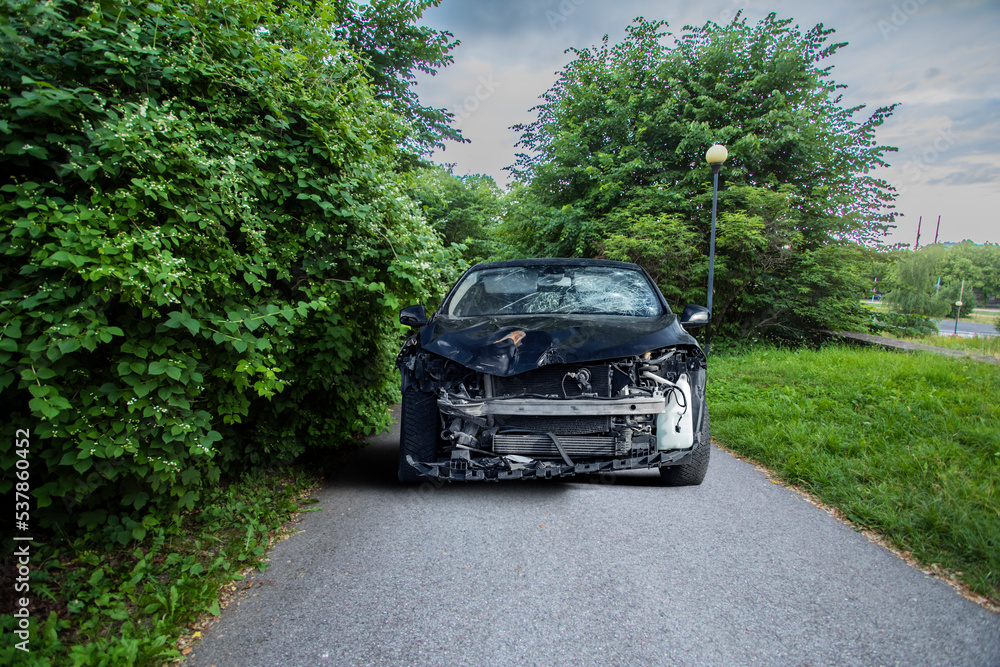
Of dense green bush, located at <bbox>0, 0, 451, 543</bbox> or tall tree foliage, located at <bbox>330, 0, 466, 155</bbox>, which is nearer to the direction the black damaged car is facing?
the dense green bush

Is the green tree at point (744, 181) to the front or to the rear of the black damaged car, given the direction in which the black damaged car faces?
to the rear

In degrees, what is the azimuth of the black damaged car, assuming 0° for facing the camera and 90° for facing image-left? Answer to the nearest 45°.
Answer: approximately 0°

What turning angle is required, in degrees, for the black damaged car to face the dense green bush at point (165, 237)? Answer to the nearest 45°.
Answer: approximately 90° to its right

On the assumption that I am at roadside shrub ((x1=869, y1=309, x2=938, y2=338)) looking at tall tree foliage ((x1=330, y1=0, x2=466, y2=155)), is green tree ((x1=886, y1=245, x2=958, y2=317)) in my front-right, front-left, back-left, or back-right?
back-right

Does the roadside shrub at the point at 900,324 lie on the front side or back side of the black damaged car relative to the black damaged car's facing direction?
on the back side

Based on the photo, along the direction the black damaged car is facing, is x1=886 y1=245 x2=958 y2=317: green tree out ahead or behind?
behind
